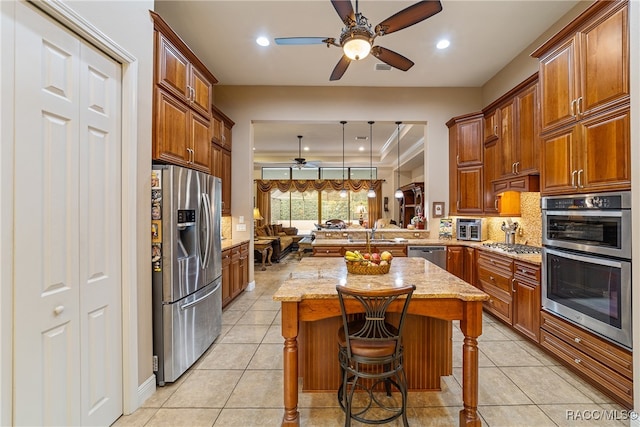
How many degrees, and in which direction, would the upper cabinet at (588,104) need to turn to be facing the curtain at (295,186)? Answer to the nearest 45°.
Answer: approximately 90° to its right

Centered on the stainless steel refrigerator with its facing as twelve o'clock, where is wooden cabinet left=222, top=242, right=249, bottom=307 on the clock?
The wooden cabinet is roughly at 8 o'clock from the stainless steel refrigerator.

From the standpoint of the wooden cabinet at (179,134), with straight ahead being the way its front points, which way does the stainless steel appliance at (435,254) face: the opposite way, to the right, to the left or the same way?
to the right

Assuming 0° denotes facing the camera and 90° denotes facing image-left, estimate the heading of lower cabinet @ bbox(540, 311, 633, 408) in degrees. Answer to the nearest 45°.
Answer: approximately 45°

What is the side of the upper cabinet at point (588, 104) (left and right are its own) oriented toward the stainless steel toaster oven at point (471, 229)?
right

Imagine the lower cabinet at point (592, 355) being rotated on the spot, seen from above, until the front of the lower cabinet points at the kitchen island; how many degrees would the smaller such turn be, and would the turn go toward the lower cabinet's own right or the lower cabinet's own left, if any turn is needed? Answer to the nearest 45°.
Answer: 0° — it already faces it

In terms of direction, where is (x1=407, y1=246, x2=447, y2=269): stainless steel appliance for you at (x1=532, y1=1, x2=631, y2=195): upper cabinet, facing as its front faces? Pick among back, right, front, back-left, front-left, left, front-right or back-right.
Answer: right

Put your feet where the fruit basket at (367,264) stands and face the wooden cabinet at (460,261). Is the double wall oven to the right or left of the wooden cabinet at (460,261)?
right

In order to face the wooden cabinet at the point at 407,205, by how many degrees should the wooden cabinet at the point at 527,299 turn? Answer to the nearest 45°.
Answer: approximately 90° to its right

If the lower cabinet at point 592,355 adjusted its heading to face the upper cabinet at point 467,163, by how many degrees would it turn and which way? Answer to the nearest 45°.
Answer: approximately 90° to its right

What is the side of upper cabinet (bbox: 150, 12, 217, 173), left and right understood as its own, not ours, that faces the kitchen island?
front

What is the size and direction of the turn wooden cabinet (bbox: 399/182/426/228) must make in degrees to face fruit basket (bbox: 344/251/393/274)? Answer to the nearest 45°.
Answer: approximately 45° to its left

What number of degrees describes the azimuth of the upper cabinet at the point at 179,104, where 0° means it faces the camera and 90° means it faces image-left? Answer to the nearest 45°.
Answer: approximately 315°

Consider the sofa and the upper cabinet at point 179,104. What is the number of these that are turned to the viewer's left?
0
